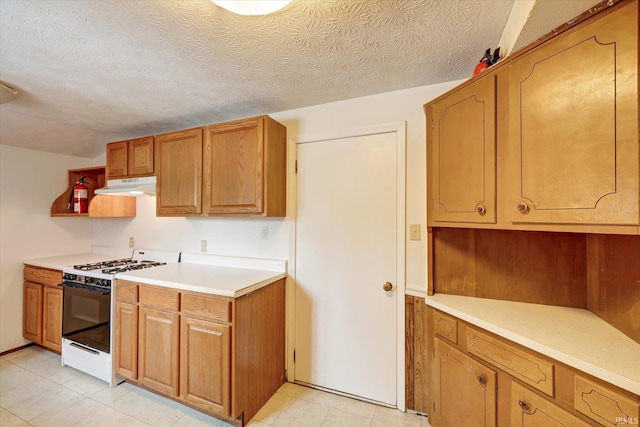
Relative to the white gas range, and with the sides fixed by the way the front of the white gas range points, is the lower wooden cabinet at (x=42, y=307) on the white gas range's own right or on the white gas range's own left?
on the white gas range's own right

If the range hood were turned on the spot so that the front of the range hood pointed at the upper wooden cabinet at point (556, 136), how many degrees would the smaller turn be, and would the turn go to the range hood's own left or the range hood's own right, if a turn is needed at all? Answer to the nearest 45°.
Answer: approximately 90° to the range hood's own left

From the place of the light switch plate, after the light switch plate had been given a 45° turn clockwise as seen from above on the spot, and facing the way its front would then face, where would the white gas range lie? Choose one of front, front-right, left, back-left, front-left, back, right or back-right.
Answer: front-right

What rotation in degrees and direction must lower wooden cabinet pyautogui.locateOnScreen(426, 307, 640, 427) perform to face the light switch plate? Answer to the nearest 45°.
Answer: approximately 90° to its right

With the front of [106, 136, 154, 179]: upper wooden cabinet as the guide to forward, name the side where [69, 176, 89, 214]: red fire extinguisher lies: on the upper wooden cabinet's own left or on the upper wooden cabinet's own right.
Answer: on the upper wooden cabinet's own right

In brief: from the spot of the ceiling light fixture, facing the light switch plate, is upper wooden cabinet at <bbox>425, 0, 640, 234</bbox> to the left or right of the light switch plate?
right

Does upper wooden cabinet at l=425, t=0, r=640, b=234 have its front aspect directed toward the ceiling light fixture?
yes

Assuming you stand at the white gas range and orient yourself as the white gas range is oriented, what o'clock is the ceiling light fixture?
The ceiling light fixture is roughly at 10 o'clock from the white gas range.

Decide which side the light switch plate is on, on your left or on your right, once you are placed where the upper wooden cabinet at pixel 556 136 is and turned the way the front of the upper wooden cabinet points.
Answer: on your right

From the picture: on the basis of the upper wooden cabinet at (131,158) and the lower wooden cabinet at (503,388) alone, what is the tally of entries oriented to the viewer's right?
0

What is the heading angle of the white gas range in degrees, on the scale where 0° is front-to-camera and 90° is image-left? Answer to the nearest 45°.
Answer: approximately 45°
